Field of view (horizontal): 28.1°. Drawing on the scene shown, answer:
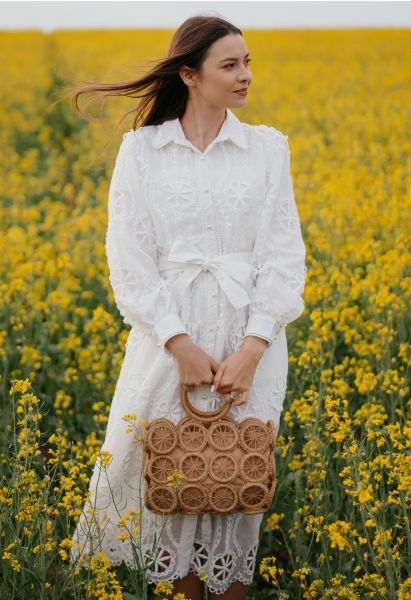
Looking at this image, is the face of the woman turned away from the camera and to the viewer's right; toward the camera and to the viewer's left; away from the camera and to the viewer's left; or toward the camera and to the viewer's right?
toward the camera and to the viewer's right

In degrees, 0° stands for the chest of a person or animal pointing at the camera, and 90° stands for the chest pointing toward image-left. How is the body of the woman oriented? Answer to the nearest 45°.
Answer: approximately 0°
